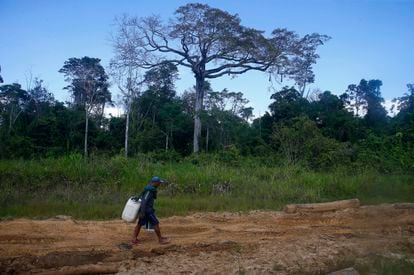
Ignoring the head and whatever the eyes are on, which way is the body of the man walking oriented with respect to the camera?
to the viewer's right

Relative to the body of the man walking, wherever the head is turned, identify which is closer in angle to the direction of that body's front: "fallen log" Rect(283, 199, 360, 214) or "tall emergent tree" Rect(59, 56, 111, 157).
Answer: the fallen log

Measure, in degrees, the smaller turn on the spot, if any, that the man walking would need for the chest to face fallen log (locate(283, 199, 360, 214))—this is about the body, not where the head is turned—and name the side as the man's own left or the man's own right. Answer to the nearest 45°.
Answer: approximately 45° to the man's own left

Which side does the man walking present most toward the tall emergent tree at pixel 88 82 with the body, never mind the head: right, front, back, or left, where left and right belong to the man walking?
left
